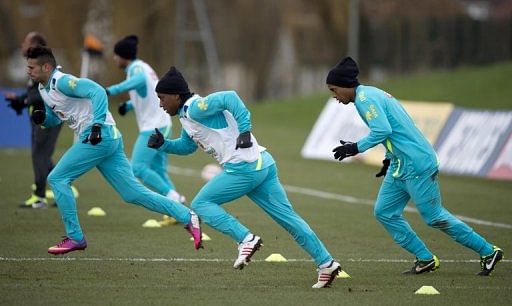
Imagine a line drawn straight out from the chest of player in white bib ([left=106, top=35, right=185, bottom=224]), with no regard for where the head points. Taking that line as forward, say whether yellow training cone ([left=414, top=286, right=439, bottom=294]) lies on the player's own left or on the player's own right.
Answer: on the player's own left

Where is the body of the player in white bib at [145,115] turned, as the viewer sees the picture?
to the viewer's left

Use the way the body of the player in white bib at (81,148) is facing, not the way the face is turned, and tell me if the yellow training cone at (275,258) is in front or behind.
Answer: behind

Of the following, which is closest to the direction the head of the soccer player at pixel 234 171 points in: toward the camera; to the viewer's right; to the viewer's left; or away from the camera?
to the viewer's left

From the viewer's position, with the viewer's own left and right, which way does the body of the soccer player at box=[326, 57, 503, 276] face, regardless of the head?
facing to the left of the viewer

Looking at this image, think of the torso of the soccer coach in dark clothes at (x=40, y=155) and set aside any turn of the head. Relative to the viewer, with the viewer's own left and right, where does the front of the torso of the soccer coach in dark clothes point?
facing to the left of the viewer

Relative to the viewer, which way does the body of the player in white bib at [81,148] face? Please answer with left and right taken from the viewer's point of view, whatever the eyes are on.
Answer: facing to the left of the viewer

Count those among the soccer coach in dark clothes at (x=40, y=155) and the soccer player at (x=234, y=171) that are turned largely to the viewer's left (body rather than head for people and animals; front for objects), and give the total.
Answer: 2
